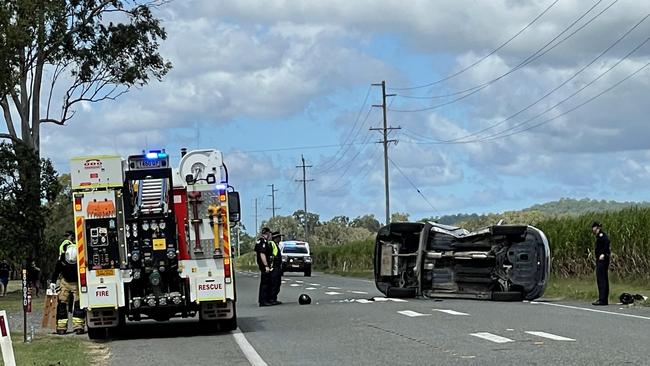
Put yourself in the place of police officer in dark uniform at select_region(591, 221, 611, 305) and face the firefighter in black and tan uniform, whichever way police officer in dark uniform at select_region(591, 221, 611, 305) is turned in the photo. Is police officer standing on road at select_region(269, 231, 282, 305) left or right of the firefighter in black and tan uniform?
right

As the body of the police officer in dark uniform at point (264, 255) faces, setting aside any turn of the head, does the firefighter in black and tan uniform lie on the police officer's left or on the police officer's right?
on the police officer's right

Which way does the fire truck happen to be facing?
away from the camera

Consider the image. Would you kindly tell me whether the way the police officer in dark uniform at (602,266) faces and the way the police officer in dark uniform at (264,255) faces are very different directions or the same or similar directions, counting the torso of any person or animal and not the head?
very different directions

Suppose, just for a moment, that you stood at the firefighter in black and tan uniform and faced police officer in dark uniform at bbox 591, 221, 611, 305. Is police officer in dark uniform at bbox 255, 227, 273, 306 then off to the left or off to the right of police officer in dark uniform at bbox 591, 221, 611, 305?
left

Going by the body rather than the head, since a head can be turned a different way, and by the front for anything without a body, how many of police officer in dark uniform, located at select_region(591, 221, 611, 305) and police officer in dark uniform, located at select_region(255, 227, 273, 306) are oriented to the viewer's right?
1

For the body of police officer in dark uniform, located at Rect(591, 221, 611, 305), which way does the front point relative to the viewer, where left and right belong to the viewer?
facing to the left of the viewer

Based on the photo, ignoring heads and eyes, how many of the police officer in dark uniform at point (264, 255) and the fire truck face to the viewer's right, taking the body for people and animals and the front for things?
1

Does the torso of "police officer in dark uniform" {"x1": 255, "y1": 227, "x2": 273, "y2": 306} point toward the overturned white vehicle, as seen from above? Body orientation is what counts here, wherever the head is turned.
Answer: yes

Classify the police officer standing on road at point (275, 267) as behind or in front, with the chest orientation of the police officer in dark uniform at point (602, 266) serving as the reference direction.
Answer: in front

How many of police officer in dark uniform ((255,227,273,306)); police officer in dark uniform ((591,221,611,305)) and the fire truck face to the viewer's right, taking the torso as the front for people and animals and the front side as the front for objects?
1
